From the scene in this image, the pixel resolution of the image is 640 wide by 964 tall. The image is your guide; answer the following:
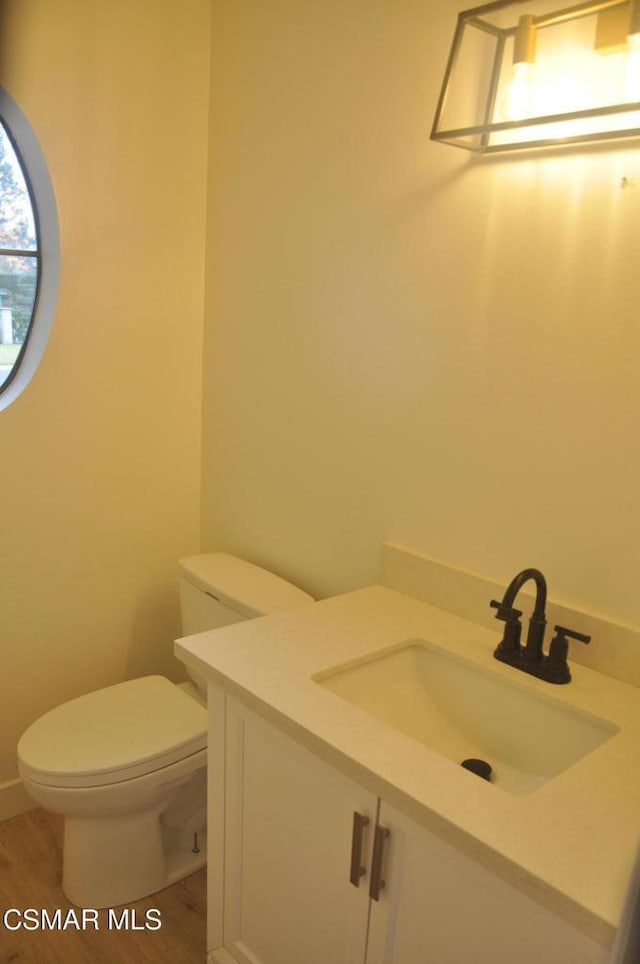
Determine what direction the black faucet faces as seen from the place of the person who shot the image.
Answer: facing the viewer and to the left of the viewer

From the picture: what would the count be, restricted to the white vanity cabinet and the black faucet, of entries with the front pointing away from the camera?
0

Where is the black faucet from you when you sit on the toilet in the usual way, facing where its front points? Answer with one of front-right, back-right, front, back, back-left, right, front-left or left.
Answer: left

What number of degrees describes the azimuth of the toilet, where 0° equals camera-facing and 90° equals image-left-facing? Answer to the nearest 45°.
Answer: approximately 45°

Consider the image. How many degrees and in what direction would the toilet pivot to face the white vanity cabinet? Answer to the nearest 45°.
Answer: approximately 90° to its left

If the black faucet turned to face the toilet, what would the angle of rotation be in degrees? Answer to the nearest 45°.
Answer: approximately 45° to its right

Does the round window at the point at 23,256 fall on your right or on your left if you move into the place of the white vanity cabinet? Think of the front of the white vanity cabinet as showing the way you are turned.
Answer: on your right

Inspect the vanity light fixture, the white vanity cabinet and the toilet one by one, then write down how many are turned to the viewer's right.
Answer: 0

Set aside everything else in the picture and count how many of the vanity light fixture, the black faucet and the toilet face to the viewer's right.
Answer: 0

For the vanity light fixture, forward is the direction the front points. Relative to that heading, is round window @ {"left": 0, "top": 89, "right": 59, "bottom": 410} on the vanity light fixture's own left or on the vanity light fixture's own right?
on the vanity light fixture's own right

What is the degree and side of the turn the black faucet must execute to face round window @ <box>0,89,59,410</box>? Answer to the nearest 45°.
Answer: approximately 45° to its right
